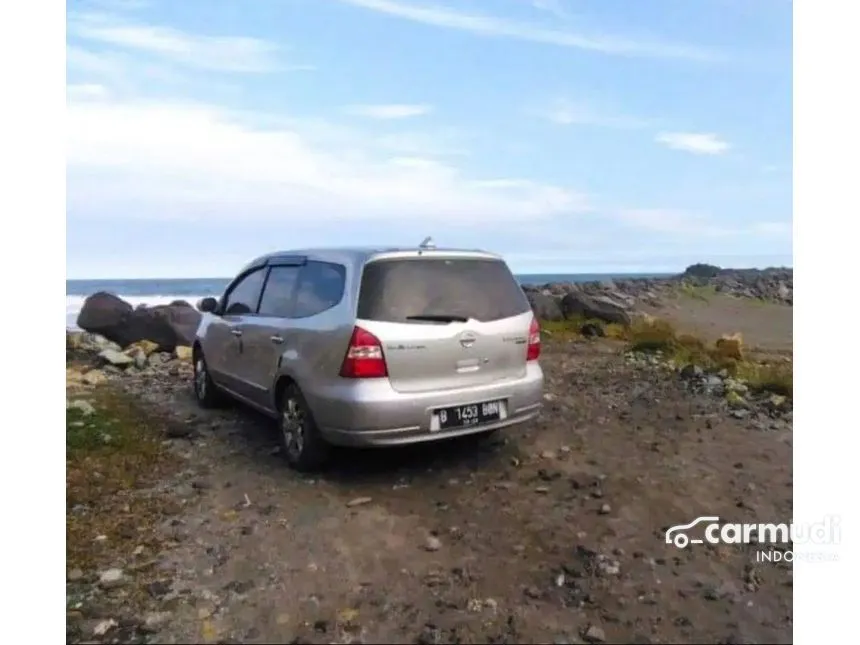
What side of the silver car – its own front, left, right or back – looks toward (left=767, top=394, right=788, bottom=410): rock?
right

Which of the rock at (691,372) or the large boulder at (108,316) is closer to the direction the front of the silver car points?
the large boulder

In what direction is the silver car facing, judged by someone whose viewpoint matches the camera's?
facing away from the viewer and to the left of the viewer

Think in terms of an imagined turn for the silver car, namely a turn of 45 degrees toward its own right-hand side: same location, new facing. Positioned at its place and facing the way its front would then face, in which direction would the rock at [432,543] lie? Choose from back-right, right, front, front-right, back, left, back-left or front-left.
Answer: back

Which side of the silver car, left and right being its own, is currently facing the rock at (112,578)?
left

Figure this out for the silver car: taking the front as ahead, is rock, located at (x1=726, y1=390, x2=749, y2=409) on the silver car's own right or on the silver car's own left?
on the silver car's own right

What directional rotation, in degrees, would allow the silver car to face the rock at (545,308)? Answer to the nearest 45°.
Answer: approximately 45° to its right
